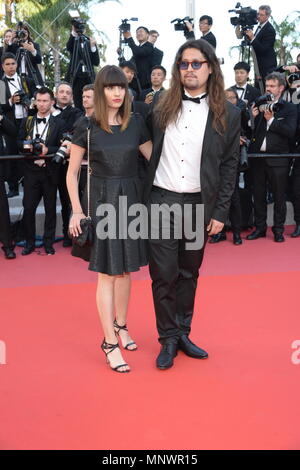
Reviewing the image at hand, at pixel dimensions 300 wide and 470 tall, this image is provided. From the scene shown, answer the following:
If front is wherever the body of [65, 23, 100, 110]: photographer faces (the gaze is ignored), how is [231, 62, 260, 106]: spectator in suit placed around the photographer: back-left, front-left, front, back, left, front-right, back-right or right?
front-left

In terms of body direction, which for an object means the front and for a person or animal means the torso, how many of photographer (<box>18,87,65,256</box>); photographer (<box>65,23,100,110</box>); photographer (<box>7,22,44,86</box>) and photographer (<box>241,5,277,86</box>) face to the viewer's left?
1

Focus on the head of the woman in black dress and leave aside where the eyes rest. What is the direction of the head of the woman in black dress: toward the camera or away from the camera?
toward the camera

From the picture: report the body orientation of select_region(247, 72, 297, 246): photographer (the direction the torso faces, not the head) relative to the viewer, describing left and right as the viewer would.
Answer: facing the viewer and to the left of the viewer

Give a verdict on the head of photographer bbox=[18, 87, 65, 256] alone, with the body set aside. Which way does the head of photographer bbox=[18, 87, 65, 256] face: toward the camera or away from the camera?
toward the camera

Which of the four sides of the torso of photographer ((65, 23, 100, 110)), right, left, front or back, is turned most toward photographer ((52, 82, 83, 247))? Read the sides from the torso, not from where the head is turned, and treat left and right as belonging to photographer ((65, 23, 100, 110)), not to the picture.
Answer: front

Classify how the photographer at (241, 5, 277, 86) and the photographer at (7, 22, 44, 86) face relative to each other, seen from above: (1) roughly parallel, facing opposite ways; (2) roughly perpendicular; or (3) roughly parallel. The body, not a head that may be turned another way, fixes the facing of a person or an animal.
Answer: roughly perpendicular

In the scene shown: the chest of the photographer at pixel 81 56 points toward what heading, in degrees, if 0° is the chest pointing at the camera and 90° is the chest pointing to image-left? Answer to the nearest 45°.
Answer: approximately 0°

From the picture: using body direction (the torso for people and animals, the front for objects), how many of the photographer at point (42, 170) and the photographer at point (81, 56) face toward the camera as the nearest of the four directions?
2

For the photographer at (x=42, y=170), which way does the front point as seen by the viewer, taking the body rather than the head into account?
toward the camera

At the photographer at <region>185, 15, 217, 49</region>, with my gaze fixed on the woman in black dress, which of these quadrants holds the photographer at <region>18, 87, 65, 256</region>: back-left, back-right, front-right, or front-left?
front-right

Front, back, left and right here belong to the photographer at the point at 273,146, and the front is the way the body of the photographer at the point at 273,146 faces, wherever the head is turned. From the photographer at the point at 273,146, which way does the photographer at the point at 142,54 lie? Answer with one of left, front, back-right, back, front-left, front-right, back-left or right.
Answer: right

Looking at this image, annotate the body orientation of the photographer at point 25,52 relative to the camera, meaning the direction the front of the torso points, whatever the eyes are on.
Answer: toward the camera

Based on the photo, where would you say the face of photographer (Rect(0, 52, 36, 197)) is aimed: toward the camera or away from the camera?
toward the camera
